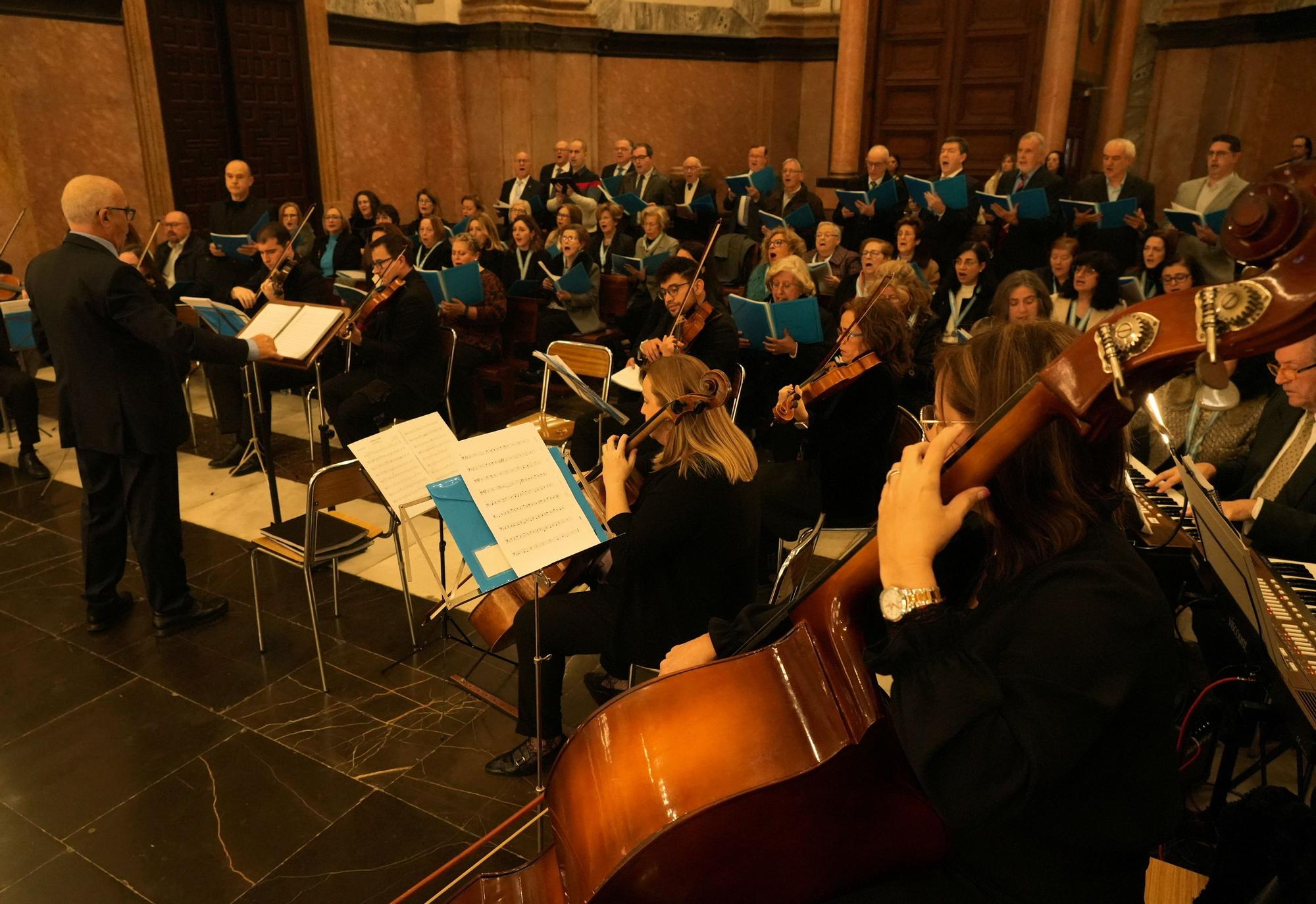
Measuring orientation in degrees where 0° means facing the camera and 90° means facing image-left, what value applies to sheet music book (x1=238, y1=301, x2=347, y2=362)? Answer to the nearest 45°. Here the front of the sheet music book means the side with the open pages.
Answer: approximately 45°

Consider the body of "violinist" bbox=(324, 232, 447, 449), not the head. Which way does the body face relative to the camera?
to the viewer's left

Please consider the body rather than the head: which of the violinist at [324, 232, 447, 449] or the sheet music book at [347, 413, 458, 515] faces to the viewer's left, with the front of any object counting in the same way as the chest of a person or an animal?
the violinist

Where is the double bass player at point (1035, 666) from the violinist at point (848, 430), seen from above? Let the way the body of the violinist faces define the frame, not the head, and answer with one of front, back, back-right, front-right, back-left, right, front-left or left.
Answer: left

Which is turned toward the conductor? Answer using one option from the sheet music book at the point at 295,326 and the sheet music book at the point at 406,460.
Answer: the sheet music book at the point at 295,326

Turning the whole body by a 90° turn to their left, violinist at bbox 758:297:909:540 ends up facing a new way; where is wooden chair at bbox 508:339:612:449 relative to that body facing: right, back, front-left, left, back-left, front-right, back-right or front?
back-right

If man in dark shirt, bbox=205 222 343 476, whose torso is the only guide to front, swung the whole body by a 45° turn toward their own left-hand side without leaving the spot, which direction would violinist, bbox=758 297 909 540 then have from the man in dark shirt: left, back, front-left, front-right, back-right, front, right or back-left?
front-left

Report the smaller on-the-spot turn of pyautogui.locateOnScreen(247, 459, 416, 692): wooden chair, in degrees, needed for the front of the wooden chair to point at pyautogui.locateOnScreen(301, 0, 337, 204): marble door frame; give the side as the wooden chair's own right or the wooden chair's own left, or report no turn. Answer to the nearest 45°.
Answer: approximately 45° to the wooden chair's own right

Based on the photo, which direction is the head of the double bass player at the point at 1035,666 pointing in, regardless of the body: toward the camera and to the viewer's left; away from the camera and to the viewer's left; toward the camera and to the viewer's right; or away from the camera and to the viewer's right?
away from the camera and to the viewer's left

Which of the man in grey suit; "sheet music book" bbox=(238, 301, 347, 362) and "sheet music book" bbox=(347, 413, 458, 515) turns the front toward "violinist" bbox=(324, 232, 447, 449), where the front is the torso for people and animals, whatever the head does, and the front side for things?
the man in grey suit

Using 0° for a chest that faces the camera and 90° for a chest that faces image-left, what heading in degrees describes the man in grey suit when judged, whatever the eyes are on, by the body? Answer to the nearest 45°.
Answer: approximately 45°

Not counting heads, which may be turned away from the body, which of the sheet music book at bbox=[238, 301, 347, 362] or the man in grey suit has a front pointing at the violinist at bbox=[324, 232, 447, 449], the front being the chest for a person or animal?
the man in grey suit

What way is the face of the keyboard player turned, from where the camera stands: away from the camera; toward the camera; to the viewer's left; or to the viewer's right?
to the viewer's left

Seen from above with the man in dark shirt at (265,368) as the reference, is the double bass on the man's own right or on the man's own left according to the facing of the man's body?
on the man's own left

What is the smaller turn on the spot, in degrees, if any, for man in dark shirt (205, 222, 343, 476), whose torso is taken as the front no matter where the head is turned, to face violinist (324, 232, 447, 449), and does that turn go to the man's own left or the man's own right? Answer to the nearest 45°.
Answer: approximately 90° to the man's own left
